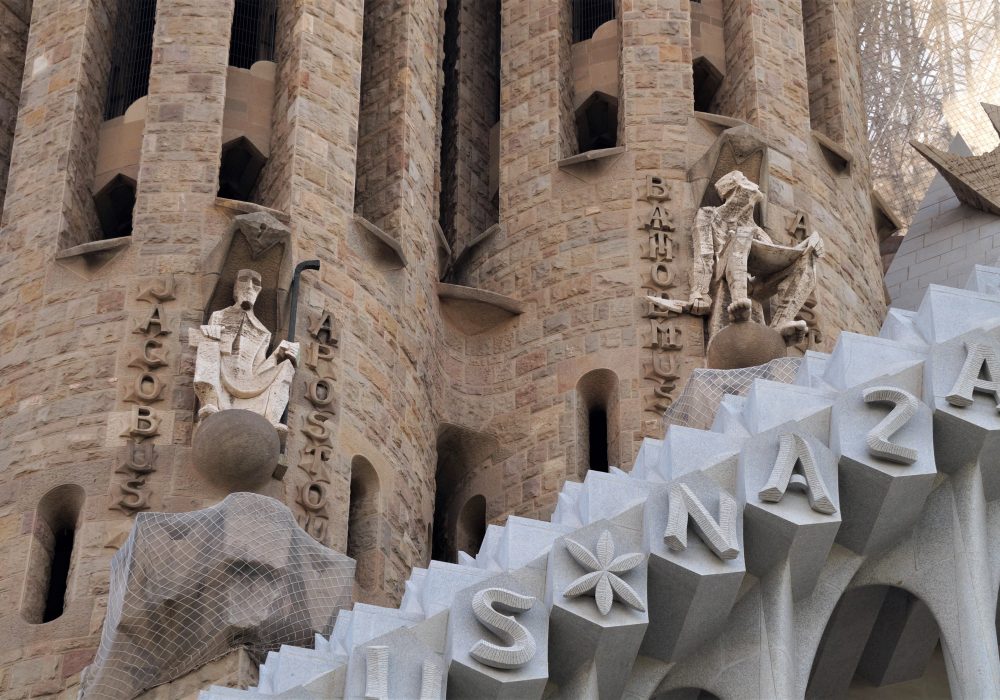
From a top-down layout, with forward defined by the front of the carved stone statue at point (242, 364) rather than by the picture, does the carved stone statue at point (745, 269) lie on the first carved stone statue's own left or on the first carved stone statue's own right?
on the first carved stone statue's own left

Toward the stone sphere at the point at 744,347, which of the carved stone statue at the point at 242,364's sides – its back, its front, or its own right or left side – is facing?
left

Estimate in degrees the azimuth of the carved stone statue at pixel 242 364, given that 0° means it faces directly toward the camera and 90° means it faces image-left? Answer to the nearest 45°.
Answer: approximately 0°

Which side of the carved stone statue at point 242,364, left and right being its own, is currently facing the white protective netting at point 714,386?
left
